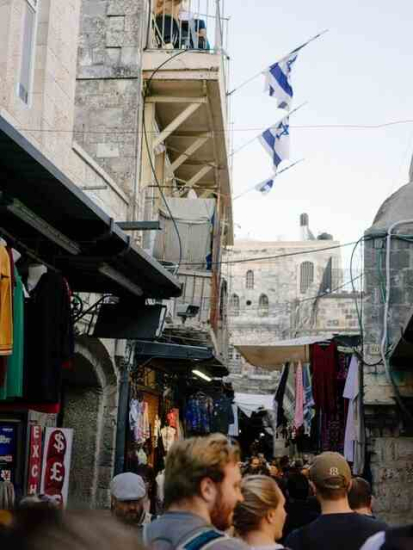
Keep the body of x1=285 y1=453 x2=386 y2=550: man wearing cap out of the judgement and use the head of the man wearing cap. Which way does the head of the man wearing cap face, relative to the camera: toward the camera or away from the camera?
away from the camera

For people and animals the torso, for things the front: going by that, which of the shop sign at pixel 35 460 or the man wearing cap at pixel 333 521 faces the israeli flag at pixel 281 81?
the man wearing cap

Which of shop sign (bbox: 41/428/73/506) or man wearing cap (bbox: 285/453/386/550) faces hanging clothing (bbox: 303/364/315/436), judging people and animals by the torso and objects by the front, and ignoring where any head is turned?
the man wearing cap

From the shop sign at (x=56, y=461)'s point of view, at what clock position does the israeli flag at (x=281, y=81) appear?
The israeli flag is roughly at 7 o'clock from the shop sign.

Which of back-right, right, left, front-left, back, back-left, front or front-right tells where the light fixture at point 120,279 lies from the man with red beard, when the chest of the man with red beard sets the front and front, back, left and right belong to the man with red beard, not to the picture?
front-left

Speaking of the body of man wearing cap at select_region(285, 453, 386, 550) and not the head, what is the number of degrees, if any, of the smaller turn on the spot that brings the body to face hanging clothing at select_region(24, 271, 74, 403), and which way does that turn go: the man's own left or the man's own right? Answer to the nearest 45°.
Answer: approximately 45° to the man's own left

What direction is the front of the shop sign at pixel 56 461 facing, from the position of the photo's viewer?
facing the viewer

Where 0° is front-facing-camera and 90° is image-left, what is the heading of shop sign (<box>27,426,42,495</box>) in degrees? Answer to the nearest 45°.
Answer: approximately 0°

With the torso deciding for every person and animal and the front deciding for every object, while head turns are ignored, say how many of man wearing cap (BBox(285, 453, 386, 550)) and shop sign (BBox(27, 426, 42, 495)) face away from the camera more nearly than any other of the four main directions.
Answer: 1

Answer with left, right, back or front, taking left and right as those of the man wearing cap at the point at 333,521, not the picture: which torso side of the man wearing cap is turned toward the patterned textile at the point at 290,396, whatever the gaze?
front

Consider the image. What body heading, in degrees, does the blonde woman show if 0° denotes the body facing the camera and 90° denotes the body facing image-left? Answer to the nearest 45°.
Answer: approximately 225°

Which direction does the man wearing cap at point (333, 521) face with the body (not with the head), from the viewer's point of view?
away from the camera

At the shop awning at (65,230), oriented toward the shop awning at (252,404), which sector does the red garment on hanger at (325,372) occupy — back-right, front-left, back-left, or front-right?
front-right
